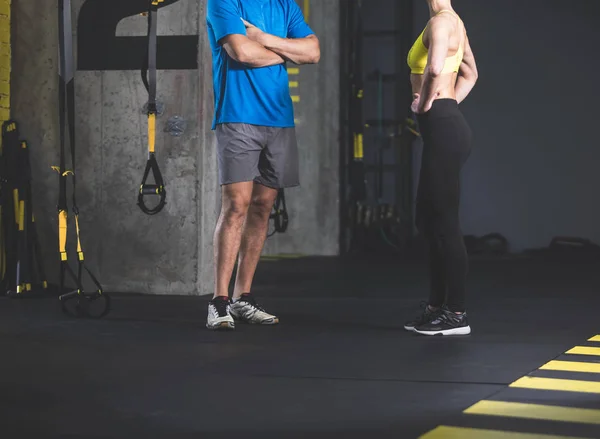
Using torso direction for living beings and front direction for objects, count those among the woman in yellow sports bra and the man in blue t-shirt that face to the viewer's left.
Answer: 1

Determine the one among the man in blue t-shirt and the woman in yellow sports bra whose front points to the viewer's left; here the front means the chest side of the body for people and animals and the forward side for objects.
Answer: the woman in yellow sports bra

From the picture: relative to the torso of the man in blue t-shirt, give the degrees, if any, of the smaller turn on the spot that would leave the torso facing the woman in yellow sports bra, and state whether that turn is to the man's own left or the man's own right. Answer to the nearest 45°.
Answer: approximately 45° to the man's own left

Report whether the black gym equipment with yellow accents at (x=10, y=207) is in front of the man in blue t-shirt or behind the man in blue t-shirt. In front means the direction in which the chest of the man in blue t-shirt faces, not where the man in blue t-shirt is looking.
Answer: behind

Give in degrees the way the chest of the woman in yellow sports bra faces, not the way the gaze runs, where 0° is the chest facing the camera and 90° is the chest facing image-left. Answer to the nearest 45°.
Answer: approximately 90°

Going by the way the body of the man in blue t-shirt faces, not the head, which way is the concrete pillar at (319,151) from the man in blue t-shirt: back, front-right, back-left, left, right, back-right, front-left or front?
back-left

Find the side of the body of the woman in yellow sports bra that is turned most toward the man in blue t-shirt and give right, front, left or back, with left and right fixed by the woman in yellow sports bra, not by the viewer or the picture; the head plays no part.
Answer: front

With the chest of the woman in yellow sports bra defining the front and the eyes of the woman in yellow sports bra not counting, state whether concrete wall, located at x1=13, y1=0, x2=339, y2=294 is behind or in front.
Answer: in front

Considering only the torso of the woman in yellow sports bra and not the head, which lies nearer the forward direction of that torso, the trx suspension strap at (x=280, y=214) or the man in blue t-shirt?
the man in blue t-shirt

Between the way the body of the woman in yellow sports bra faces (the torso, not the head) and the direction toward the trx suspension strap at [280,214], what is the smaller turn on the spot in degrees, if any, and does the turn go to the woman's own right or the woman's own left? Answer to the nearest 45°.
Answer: approximately 45° to the woman's own right

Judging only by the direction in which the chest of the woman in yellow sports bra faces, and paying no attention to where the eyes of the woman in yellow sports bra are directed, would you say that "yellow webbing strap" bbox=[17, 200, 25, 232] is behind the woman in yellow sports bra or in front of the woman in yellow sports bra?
in front
